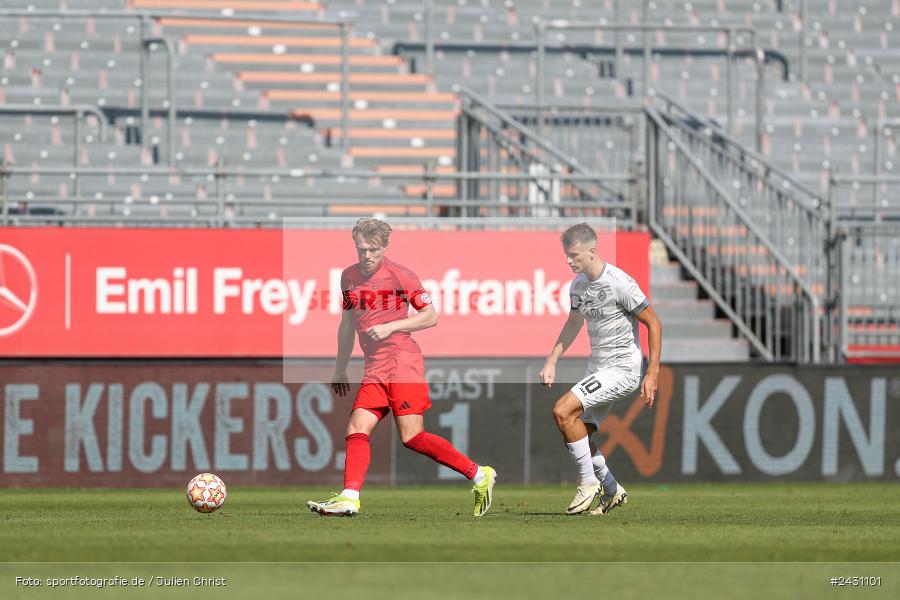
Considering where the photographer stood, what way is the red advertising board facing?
facing the viewer

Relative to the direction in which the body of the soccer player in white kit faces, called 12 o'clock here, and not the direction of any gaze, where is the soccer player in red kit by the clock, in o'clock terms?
The soccer player in red kit is roughly at 1 o'clock from the soccer player in white kit.

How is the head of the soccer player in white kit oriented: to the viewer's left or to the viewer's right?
to the viewer's left

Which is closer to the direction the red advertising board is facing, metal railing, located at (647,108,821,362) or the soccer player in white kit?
the soccer player in white kit

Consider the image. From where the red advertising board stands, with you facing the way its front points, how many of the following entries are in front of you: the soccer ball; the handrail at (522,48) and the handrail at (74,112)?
1

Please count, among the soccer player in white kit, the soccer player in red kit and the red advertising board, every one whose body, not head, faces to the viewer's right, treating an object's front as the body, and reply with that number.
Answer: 0

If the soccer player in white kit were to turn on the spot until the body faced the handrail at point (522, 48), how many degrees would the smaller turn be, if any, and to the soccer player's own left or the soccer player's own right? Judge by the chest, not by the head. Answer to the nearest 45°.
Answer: approximately 135° to the soccer player's own right

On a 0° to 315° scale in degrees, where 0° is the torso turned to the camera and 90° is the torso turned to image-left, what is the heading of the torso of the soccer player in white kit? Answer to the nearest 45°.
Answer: approximately 45°

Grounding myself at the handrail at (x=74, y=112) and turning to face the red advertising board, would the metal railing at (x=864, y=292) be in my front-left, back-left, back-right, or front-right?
front-left

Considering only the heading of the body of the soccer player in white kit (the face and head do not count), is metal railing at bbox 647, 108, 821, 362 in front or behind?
behind

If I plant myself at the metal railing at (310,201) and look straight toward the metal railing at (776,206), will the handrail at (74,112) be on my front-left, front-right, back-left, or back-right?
back-left

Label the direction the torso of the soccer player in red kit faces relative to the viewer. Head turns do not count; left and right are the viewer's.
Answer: facing the viewer and to the left of the viewer

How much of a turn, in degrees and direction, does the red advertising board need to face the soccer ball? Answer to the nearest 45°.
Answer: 0° — it already faces it

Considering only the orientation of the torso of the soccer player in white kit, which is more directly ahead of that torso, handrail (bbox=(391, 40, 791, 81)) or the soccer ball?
the soccer ball
